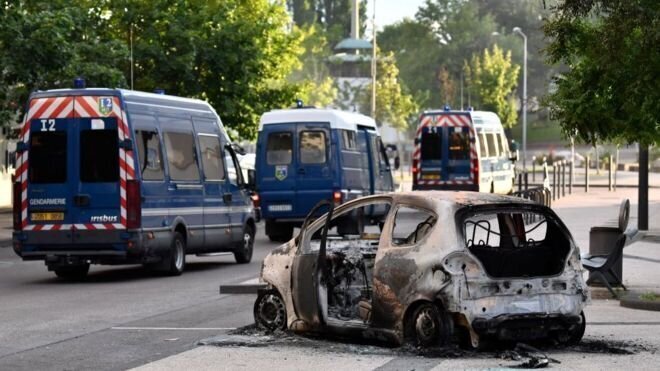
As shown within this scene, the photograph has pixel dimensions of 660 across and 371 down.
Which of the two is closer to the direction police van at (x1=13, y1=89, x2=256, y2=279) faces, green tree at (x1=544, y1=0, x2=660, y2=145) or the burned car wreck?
the green tree

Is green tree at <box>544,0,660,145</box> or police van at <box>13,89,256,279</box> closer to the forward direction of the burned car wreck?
the police van

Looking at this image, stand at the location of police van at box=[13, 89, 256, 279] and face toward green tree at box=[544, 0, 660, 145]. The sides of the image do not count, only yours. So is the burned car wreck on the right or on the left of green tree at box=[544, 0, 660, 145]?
right

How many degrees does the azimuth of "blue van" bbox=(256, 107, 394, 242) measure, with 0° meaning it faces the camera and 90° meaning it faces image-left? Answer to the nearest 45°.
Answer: approximately 225°

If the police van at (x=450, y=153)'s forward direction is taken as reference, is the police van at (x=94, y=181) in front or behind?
behind

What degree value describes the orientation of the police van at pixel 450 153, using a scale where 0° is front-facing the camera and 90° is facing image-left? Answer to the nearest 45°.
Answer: approximately 225°

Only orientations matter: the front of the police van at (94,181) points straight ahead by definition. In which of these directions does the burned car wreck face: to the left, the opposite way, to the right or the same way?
to the left

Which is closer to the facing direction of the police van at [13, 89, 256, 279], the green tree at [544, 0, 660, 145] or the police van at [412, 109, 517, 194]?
the police van

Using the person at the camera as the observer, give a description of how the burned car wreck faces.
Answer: facing away from the viewer and to the left of the viewer

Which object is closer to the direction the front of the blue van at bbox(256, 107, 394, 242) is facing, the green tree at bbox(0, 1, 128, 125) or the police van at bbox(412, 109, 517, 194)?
the police van

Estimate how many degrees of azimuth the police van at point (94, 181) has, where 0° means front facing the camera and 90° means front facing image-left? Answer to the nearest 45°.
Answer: approximately 225°

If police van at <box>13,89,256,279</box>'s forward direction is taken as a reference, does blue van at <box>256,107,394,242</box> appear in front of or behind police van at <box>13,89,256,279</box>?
in front

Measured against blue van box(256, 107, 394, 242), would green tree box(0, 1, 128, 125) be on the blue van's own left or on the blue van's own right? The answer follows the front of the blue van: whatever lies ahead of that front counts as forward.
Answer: on the blue van's own left
